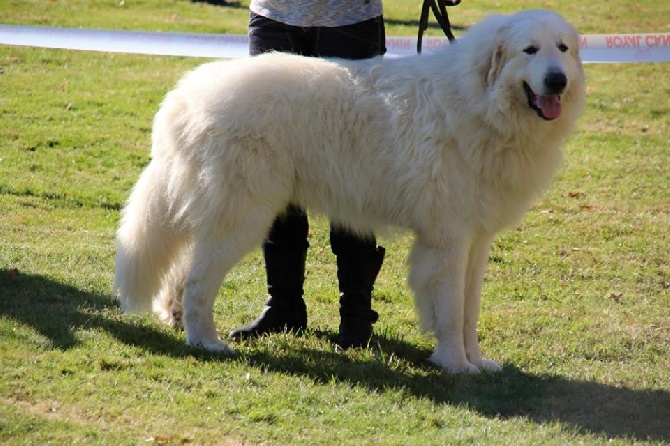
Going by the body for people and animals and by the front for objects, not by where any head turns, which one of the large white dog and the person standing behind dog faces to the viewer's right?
the large white dog

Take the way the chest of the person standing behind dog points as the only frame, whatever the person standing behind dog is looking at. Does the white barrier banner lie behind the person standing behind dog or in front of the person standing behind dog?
behind

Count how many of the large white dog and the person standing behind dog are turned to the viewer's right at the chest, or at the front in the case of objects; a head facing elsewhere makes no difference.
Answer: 1

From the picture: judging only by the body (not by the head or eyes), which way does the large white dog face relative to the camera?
to the viewer's right

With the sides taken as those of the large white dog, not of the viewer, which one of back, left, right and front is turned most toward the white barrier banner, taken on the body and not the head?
left
